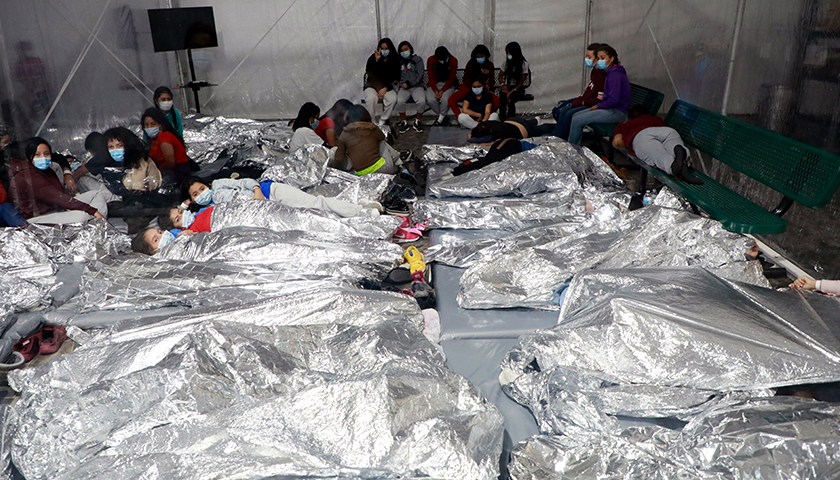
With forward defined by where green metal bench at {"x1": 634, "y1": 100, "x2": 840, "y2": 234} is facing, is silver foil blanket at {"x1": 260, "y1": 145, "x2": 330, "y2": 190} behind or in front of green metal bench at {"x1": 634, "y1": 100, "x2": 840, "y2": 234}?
in front

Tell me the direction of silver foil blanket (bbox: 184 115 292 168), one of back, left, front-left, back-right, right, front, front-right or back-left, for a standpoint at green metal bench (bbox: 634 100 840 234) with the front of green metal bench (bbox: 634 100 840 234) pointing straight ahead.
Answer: front-right

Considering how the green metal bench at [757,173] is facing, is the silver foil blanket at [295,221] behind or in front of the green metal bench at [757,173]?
in front

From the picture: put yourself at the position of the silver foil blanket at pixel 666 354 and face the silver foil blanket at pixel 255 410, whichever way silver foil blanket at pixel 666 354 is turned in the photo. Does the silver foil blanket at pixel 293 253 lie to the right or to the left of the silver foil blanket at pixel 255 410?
right

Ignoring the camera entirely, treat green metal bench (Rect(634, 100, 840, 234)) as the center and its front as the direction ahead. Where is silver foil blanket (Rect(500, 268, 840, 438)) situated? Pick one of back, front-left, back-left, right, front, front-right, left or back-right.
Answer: front-left

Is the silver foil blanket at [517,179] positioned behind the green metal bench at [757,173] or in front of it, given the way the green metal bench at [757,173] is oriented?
in front

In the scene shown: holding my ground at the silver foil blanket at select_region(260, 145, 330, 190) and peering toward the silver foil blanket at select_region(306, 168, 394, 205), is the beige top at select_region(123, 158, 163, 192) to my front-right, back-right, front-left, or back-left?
back-right

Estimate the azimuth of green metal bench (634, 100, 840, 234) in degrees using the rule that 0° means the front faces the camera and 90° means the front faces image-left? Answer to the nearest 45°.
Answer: approximately 45°

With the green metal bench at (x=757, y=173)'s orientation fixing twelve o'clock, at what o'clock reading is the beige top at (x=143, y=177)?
The beige top is roughly at 1 o'clock from the green metal bench.

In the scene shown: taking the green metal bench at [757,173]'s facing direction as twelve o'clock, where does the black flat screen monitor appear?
The black flat screen monitor is roughly at 2 o'clock from the green metal bench.
